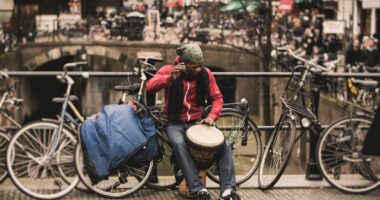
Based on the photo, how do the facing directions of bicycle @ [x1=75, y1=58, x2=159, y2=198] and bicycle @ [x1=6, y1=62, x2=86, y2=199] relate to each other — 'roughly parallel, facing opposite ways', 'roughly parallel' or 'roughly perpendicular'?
roughly parallel

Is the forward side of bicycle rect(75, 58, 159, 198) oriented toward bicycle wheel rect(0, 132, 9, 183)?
yes

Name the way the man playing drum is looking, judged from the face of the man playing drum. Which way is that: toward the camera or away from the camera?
toward the camera

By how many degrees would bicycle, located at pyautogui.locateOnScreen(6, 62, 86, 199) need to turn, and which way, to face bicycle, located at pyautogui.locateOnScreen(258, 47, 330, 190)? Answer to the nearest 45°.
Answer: approximately 180°

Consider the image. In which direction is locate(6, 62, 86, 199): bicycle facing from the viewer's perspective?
to the viewer's left

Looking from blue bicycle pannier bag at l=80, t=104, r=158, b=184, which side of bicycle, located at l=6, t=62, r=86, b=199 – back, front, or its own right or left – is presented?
back

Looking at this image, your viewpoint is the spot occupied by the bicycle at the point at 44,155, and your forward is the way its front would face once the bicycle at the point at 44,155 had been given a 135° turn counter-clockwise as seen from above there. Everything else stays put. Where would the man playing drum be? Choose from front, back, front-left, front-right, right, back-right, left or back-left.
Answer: front-left
